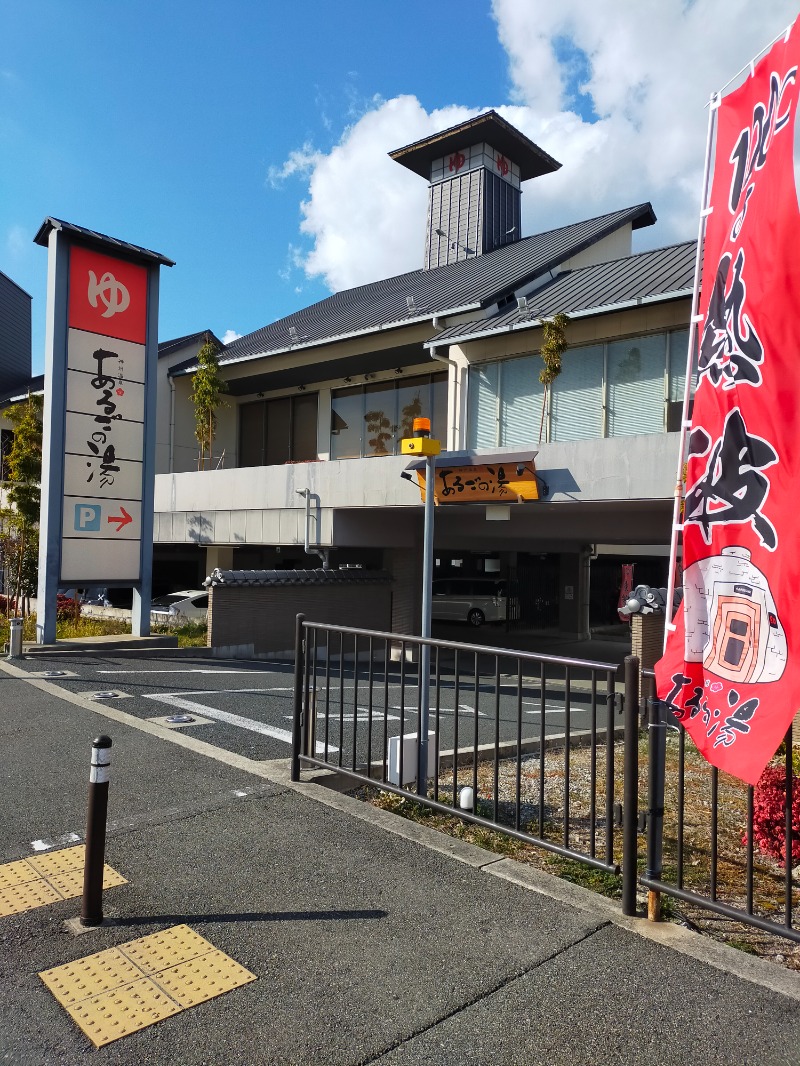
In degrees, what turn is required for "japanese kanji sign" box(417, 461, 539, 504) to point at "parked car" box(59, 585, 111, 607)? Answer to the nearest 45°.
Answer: approximately 135° to its right

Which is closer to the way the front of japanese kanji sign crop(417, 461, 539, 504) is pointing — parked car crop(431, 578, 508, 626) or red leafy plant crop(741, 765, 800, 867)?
the red leafy plant

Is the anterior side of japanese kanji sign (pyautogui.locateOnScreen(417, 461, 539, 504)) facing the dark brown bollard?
yes

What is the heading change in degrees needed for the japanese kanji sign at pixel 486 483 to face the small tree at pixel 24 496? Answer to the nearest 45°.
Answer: approximately 90° to its right

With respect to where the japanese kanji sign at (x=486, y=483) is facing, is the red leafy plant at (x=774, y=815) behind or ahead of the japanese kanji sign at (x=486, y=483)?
ahead

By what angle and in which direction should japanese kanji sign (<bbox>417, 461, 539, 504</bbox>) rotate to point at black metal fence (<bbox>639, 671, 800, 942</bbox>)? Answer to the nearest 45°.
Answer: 0° — it already faces it

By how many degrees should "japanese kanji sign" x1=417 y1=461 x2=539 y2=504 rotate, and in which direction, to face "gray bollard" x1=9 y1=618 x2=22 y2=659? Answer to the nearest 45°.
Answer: approximately 45° to its right

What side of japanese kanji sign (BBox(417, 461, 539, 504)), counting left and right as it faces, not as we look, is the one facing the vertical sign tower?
right

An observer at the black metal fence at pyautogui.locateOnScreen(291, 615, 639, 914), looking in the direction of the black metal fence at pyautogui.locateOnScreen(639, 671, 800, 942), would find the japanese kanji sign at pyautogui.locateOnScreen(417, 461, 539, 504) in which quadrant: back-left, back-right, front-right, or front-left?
back-left

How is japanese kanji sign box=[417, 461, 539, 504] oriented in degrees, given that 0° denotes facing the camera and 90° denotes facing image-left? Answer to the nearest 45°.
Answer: approximately 0°

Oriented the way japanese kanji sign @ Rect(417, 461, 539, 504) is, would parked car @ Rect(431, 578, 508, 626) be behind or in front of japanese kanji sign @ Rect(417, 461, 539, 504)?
behind
